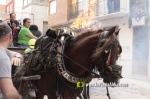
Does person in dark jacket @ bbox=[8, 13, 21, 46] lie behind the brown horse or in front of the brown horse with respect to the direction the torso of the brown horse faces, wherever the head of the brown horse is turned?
behind

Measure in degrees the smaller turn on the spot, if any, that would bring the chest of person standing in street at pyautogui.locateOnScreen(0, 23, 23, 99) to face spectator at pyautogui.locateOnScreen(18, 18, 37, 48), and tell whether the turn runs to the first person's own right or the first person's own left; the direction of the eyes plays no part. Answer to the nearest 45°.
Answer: approximately 45° to the first person's own left

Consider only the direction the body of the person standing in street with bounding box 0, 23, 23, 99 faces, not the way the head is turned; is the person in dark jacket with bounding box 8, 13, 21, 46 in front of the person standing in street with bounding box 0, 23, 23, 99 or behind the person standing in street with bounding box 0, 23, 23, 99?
in front

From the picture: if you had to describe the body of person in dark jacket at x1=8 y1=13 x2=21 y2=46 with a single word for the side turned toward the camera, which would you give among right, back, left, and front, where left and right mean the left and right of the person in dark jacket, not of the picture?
front

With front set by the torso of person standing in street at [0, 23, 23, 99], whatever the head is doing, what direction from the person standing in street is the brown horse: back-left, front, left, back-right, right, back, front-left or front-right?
front

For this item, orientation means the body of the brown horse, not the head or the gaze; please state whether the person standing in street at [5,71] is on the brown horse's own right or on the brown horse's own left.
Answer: on the brown horse's own right

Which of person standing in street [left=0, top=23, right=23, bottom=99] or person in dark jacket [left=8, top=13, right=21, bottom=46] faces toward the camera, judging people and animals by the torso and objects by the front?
person in dark jacket [left=8, top=13, right=21, bottom=46]

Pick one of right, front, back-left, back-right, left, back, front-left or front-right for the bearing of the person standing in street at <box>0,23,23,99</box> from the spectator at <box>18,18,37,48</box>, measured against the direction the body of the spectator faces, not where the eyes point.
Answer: right

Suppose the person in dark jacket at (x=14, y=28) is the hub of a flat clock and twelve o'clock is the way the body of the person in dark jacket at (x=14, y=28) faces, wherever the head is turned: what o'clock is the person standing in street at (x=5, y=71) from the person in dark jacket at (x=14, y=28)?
the person standing in street at (x=5, y=71) is roughly at 12 o'clock from the person in dark jacket at (x=14, y=28).
